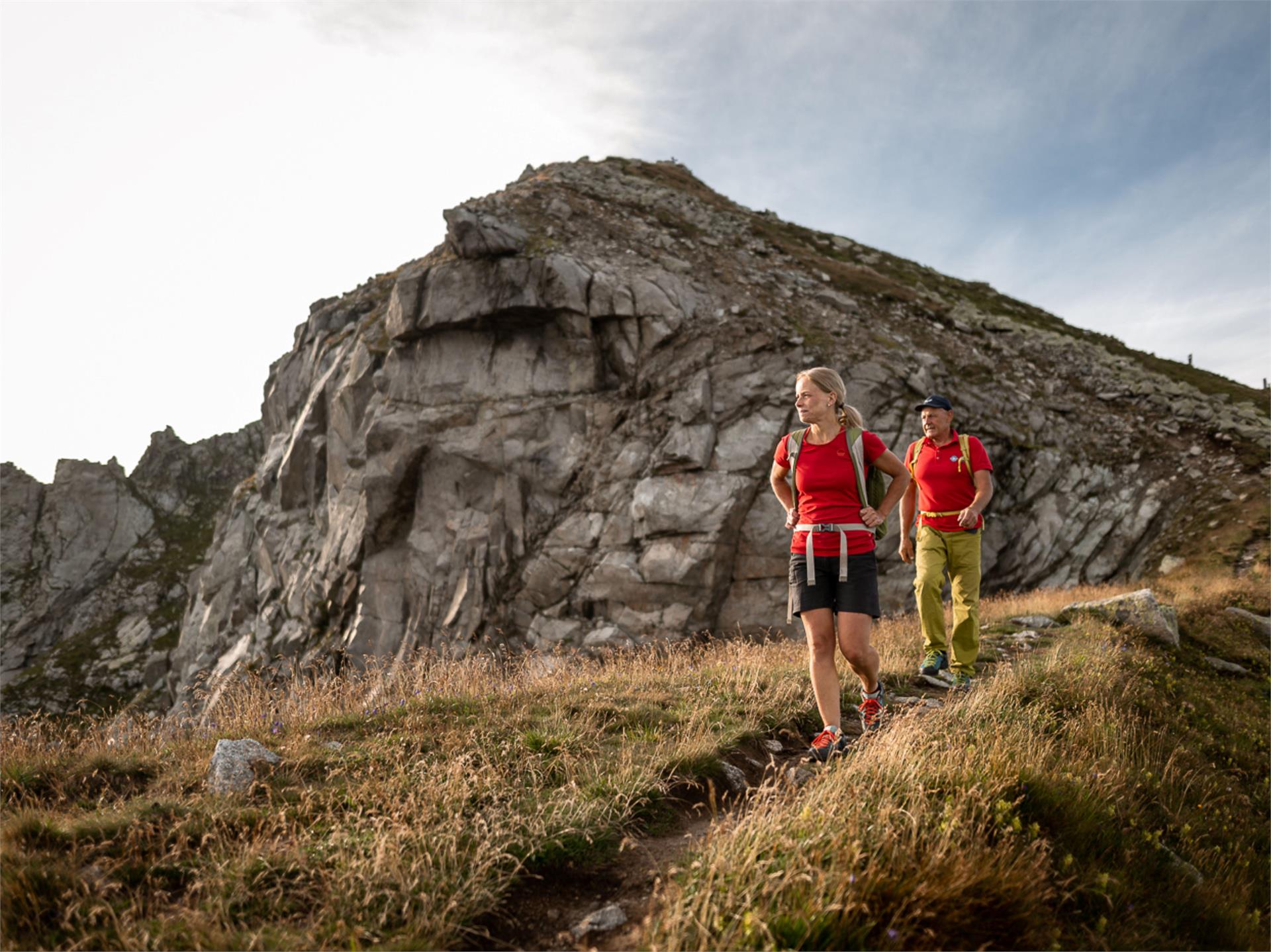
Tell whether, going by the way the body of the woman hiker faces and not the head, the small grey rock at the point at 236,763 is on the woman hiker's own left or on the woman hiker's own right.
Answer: on the woman hiker's own right

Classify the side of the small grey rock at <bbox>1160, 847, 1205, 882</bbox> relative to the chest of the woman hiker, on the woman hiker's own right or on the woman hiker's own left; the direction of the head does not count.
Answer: on the woman hiker's own left

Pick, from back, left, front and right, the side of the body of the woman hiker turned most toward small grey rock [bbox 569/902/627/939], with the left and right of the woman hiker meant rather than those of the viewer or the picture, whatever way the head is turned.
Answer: front

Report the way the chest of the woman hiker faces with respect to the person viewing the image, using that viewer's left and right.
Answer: facing the viewer

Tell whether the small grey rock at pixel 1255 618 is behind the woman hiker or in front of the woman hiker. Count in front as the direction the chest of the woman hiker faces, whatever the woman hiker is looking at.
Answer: behind
